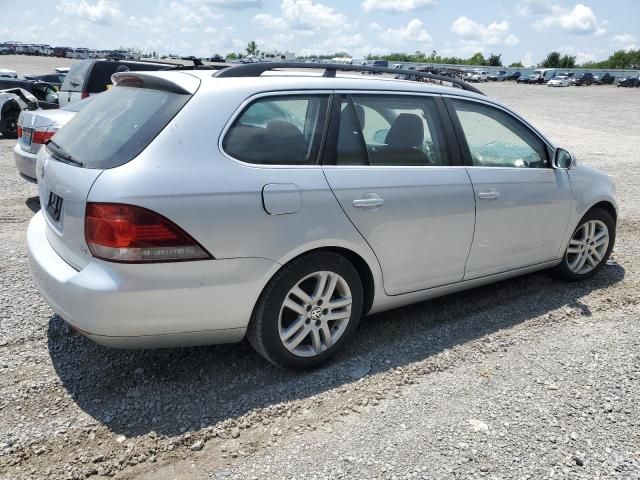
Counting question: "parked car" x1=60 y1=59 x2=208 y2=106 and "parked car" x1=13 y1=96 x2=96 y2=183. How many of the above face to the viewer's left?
0

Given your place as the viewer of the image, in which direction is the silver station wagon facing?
facing away from the viewer and to the right of the viewer

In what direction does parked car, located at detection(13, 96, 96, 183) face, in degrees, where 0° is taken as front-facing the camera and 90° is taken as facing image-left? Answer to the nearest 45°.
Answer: approximately 225°

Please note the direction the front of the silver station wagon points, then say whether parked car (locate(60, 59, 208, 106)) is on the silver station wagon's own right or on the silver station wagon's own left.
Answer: on the silver station wagon's own left

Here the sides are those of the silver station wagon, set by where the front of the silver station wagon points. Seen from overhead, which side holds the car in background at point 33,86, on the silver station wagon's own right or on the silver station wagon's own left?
on the silver station wagon's own left

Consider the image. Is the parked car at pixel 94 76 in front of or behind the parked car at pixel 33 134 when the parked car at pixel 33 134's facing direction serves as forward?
in front

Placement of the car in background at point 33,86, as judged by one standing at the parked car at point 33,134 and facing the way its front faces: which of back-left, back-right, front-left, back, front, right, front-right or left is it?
front-left

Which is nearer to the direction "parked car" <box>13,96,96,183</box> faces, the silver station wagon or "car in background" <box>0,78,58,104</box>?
the car in background

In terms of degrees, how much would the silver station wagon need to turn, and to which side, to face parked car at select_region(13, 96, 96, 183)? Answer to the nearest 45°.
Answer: approximately 90° to its left

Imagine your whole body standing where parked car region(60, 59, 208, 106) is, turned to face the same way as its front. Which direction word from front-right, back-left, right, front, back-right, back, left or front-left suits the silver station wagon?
back-right

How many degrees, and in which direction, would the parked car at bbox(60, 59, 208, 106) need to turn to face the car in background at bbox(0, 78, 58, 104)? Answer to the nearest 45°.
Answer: approximately 45° to its left

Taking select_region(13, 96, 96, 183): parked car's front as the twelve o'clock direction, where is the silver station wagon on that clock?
The silver station wagon is roughly at 4 o'clock from the parked car.

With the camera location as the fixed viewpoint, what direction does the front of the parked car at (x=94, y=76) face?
facing away from the viewer and to the right of the viewer
